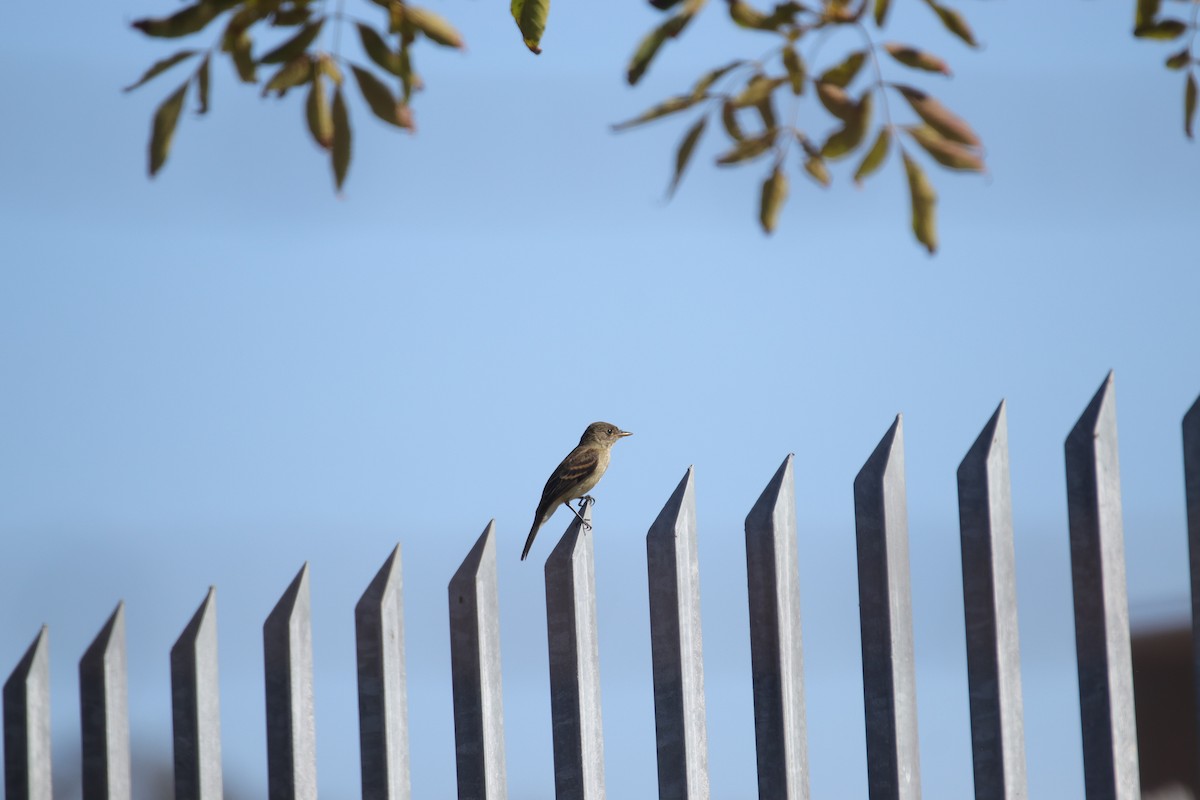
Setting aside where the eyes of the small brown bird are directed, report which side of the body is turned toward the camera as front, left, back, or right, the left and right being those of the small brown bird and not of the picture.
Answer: right
